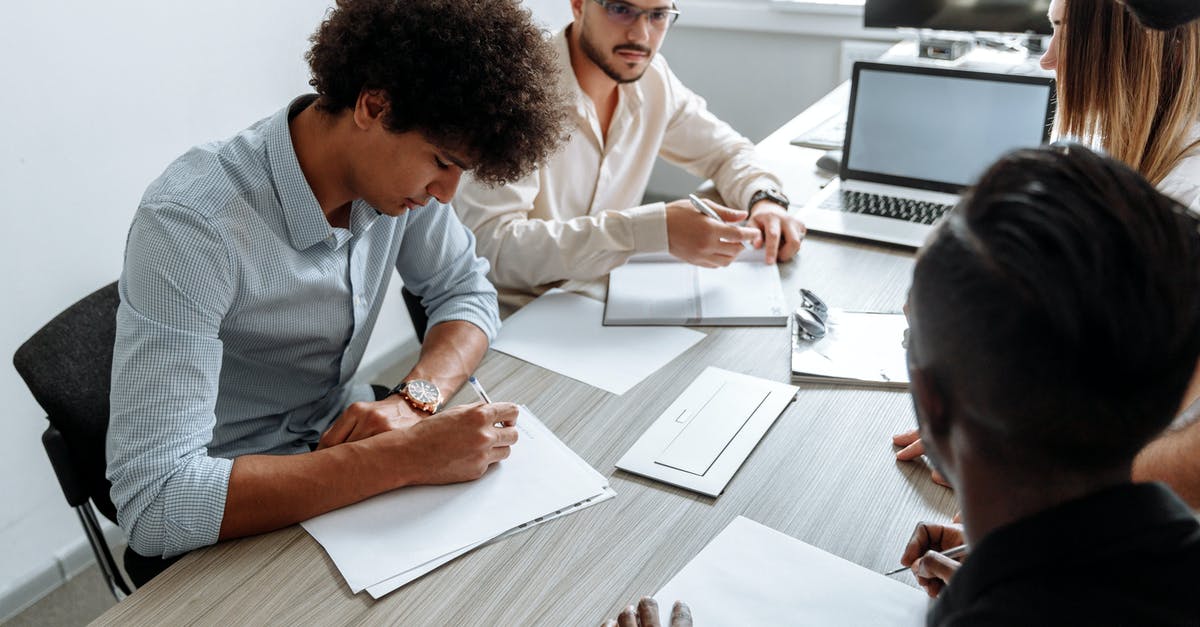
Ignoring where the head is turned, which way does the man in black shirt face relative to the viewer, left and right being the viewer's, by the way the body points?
facing away from the viewer and to the left of the viewer

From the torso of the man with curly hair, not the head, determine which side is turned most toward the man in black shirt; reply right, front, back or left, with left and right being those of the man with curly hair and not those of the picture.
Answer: front

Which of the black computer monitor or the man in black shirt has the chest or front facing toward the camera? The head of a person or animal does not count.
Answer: the black computer monitor

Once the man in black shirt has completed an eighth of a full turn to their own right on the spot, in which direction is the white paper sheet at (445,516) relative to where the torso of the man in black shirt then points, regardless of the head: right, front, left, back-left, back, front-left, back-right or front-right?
left

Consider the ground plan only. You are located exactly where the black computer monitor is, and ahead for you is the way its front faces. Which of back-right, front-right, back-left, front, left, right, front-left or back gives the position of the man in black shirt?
front

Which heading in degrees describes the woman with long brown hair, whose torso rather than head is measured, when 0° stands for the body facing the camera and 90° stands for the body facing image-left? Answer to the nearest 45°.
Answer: approximately 90°

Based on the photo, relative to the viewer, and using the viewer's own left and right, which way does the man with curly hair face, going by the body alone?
facing the viewer and to the right of the viewer

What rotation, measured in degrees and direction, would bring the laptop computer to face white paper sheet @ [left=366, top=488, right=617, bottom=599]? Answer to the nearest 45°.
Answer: approximately 45° to its left

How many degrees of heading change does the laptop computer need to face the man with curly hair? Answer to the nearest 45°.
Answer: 0° — it already faces them

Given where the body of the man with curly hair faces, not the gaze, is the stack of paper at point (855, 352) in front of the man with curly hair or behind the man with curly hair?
in front

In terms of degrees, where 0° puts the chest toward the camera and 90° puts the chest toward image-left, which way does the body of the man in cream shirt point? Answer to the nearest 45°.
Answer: approximately 315°

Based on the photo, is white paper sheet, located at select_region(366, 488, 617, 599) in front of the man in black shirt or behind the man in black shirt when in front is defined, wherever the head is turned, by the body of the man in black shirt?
in front

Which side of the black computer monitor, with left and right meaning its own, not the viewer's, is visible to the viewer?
front

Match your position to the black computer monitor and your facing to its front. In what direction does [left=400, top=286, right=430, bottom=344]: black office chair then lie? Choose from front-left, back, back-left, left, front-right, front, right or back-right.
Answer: front-right

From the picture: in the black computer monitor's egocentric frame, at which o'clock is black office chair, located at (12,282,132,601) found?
The black office chair is roughly at 1 o'clock from the black computer monitor.

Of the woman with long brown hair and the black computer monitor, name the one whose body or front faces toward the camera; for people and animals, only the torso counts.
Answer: the black computer monitor

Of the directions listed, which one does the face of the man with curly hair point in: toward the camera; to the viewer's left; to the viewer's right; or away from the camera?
to the viewer's right

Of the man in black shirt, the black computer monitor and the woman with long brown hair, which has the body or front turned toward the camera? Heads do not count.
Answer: the black computer monitor

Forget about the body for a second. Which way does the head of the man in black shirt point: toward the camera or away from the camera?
away from the camera

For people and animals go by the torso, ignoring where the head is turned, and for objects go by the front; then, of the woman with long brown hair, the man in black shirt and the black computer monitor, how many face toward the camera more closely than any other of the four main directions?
1
